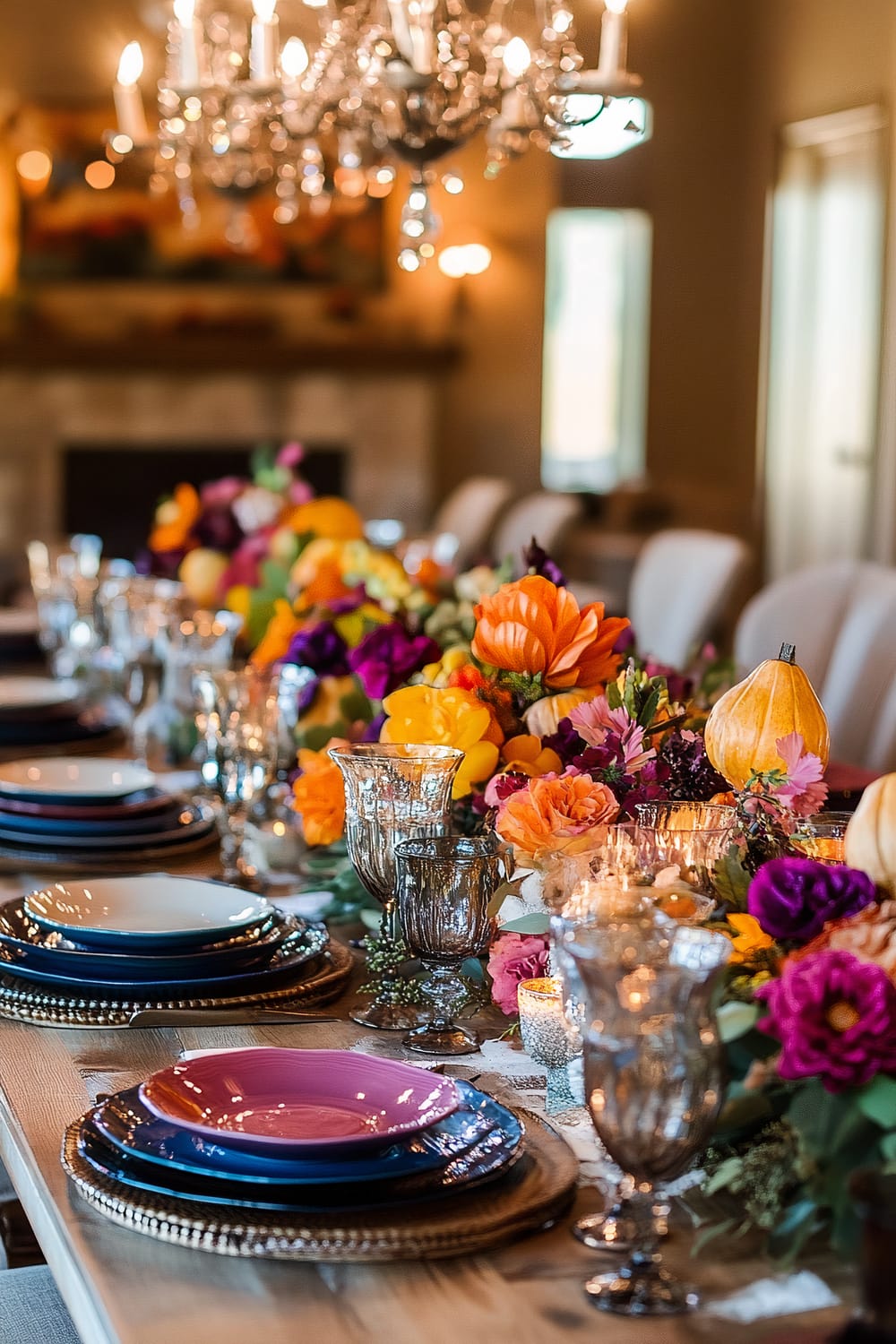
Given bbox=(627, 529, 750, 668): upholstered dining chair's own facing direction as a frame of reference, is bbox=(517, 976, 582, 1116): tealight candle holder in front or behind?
in front

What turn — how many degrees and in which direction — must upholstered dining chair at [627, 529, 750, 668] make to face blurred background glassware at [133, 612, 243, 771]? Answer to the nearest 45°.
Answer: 0° — it already faces it

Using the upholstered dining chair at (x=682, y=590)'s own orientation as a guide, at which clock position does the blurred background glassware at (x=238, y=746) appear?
The blurred background glassware is roughly at 11 o'clock from the upholstered dining chair.

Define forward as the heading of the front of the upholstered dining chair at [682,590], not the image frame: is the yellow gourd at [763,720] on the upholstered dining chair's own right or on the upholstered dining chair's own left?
on the upholstered dining chair's own left

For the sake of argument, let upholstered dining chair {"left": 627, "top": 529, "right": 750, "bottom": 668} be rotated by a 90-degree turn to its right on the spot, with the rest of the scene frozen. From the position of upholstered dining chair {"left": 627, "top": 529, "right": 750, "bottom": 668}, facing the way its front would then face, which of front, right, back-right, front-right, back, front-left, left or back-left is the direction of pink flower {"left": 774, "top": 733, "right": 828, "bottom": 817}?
back-left

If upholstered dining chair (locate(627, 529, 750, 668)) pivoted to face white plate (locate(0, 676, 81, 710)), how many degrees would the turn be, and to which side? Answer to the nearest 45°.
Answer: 0° — it already faces it

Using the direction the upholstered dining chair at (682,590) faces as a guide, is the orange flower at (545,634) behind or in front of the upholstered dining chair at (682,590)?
in front

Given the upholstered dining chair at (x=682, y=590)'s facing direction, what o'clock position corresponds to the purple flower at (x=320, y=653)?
The purple flower is roughly at 11 o'clock from the upholstered dining chair.

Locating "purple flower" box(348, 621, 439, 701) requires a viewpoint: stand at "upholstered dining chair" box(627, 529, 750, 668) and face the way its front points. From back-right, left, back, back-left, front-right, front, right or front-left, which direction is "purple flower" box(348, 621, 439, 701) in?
front-left

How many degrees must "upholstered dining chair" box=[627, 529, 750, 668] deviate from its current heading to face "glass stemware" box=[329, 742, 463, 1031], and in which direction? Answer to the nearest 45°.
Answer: approximately 45° to its left

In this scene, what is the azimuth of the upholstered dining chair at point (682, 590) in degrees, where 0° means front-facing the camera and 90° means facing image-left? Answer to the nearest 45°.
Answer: approximately 45°

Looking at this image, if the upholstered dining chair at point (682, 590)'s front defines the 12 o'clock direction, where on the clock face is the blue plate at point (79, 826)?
The blue plate is roughly at 11 o'clock from the upholstered dining chair.

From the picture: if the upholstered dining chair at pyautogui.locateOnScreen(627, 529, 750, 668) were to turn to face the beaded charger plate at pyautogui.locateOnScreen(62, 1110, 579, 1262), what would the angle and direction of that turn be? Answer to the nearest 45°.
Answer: approximately 45° to its left

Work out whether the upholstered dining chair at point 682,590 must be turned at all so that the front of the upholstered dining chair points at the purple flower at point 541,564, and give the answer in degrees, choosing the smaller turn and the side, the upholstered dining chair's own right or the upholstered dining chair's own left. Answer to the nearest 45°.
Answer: approximately 45° to the upholstered dining chair's own left

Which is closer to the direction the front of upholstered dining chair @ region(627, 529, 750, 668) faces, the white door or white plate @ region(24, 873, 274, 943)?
the white plate

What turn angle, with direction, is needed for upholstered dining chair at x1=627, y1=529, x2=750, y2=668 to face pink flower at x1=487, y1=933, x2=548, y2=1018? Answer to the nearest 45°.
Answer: approximately 45° to its left
